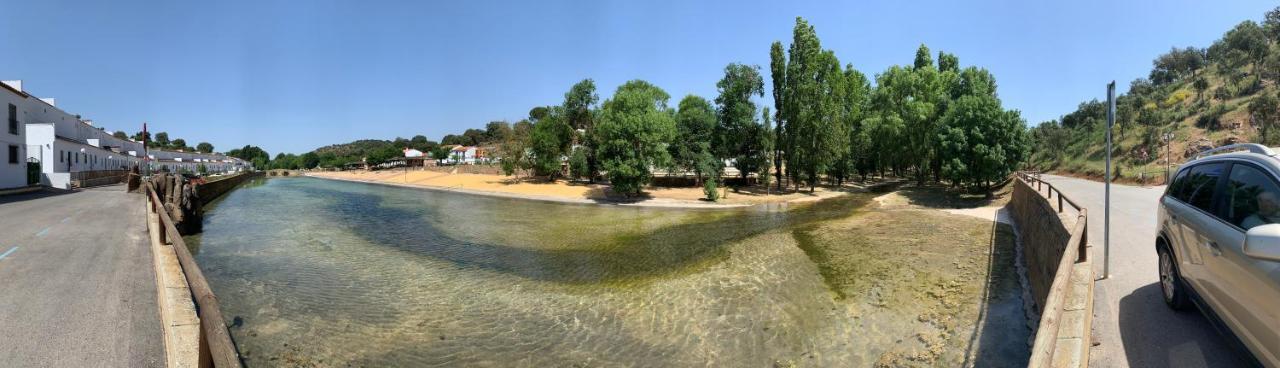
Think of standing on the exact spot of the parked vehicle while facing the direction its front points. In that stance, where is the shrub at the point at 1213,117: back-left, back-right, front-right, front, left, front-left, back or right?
back-left

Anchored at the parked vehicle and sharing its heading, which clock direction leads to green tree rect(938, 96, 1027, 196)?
The green tree is roughly at 7 o'clock from the parked vehicle.

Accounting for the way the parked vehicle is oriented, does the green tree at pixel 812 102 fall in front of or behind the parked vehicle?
behind

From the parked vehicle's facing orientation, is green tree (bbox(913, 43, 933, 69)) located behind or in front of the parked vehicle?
behind

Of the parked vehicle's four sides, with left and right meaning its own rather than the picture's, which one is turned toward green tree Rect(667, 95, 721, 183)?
back

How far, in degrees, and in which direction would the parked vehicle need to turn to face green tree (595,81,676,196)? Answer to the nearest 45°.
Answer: approximately 180°

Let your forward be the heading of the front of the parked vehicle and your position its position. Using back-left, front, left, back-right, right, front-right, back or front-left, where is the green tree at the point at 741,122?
back

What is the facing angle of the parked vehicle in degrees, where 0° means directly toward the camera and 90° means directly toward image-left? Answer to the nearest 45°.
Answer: approximately 315°
